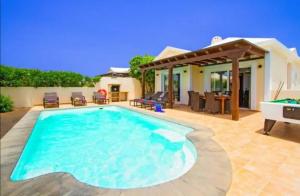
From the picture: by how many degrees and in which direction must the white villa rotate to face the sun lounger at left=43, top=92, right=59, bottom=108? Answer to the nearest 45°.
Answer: approximately 45° to its right

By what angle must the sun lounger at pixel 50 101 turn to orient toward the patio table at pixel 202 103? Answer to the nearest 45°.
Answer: approximately 45° to its left

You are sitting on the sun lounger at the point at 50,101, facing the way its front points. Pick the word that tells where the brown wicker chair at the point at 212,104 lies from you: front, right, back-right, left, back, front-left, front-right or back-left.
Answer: front-left

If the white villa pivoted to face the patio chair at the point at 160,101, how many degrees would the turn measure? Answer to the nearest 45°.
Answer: approximately 45° to its right

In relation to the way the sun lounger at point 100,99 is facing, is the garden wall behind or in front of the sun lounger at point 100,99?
behind

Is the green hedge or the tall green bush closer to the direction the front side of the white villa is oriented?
the green hedge

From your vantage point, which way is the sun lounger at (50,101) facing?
toward the camera

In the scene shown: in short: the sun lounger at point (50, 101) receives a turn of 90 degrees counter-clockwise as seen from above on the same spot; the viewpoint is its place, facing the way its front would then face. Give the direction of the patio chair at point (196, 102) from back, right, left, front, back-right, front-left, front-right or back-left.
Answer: front-right

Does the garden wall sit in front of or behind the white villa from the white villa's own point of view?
in front

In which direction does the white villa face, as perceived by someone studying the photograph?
facing the viewer and to the left of the viewer

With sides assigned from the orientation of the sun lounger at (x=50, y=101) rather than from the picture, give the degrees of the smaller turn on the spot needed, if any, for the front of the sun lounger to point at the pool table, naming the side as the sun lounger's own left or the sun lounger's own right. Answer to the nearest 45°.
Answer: approximately 45° to the sun lounger's own left

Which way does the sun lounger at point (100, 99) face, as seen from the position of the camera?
facing the viewer and to the right of the viewer
